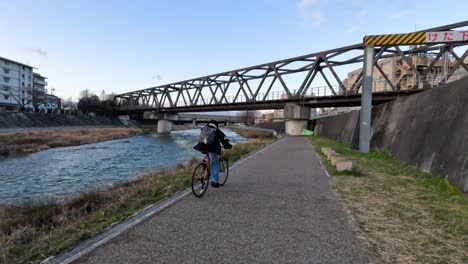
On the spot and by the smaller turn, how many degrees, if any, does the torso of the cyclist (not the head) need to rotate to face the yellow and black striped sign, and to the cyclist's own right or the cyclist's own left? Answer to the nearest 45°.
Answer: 0° — they already face it

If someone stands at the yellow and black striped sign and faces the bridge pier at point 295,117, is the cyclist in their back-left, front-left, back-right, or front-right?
back-left

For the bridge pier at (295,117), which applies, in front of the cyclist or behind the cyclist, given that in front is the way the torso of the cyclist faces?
in front

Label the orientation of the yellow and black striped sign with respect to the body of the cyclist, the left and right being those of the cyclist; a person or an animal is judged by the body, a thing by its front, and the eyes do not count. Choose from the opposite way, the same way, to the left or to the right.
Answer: the opposite way

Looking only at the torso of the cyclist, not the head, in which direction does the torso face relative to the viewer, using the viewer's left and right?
facing away from the viewer and to the right of the viewer

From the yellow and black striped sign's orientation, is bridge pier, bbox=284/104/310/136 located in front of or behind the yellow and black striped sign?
behind

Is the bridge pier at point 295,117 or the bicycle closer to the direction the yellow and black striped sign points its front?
the bicycle

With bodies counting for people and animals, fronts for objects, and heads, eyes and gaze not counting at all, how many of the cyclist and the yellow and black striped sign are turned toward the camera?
1

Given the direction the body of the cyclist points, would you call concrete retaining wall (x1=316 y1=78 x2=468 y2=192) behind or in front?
in front

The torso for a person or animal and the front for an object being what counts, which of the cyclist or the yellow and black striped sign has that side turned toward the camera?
the yellow and black striped sign

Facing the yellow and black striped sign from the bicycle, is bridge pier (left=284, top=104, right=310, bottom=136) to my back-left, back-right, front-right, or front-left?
front-left

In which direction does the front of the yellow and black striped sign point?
toward the camera

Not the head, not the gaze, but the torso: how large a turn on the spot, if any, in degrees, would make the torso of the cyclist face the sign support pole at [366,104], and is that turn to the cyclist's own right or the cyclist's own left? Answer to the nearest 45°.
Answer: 0° — they already face it
